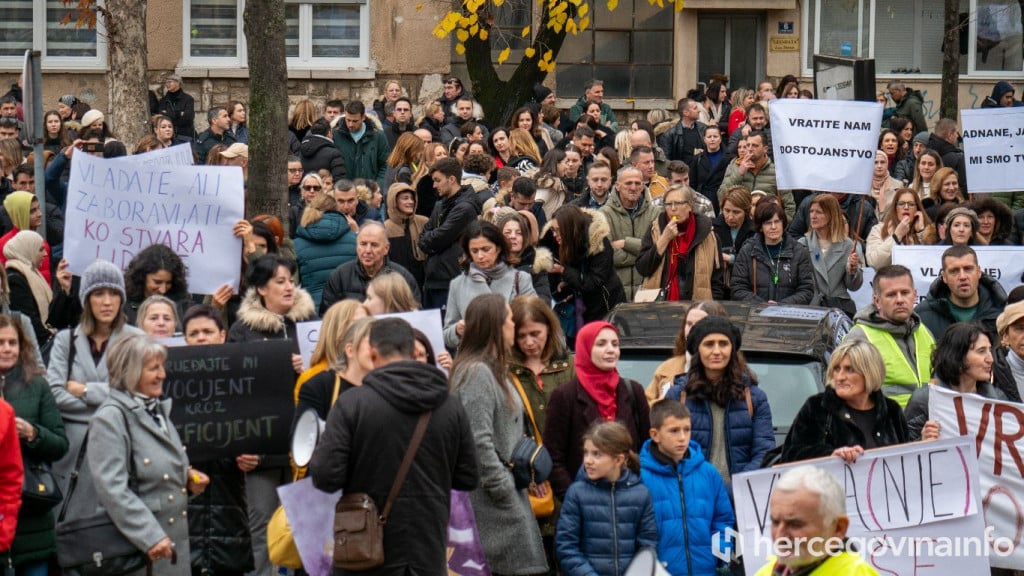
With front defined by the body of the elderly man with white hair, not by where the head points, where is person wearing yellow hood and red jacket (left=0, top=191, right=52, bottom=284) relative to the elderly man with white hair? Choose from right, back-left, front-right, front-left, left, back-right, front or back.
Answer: right

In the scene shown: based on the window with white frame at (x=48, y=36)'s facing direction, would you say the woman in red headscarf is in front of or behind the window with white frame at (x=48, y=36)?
in front

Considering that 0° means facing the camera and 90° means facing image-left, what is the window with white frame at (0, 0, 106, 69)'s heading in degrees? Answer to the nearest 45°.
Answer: approximately 0°

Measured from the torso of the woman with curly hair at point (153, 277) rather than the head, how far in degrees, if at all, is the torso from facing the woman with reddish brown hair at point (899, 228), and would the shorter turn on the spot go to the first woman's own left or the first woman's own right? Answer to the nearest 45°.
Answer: approximately 135° to the first woman's own left

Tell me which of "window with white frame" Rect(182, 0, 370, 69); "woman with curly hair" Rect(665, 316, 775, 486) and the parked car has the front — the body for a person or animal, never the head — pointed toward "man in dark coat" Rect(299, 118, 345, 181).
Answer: the window with white frame

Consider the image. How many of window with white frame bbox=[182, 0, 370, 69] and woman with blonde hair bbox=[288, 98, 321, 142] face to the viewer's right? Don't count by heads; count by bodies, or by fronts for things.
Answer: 0

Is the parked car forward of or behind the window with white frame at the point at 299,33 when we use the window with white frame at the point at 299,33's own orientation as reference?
forward
